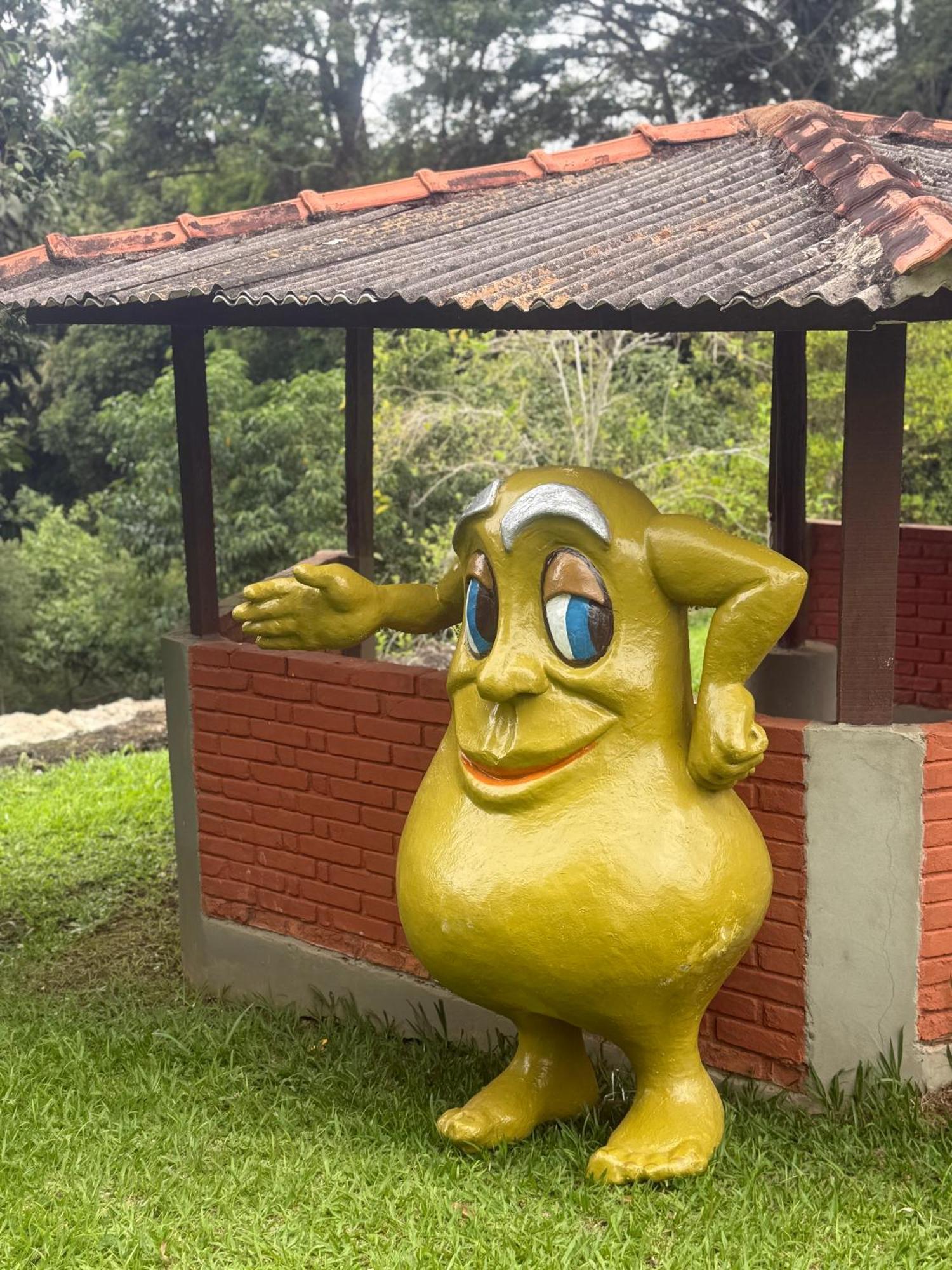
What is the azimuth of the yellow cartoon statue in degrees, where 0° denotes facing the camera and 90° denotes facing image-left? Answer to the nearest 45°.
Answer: approximately 45°
